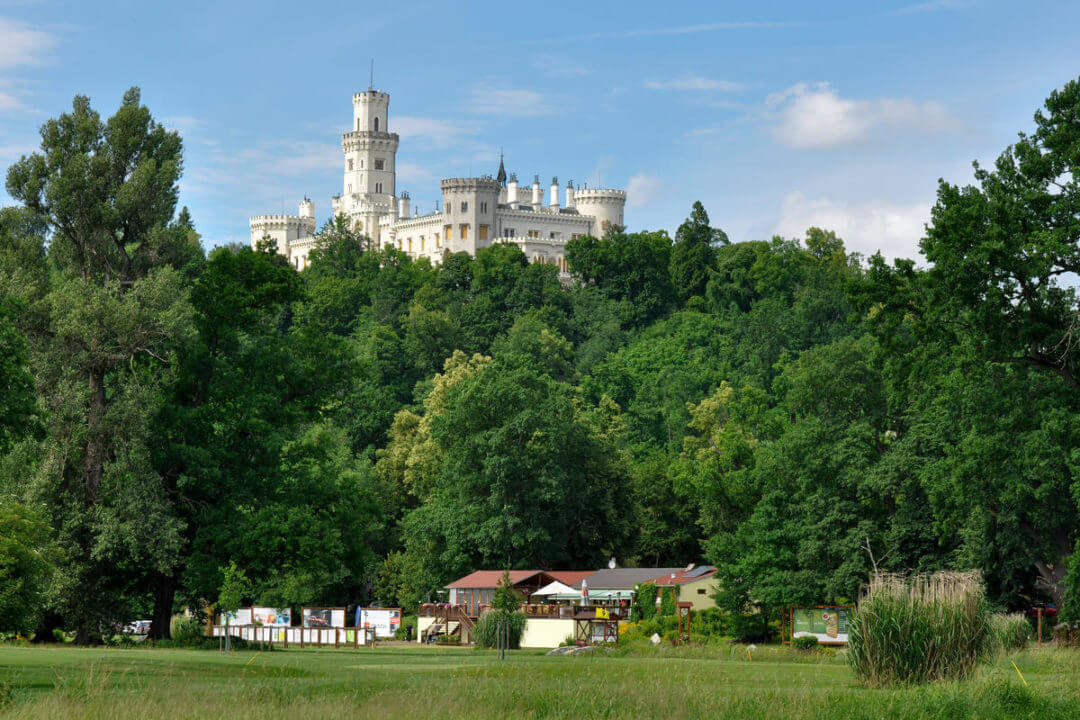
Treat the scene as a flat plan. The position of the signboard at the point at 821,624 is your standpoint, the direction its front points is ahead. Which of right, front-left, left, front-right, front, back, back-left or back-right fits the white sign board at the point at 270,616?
right

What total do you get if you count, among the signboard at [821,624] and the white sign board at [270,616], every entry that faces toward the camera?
2

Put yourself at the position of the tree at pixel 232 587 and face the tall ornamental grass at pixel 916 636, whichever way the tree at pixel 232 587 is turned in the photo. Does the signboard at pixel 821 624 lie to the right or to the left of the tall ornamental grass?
left

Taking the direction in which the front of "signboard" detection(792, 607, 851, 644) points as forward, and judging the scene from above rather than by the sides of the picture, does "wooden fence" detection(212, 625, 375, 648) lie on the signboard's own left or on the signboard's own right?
on the signboard's own right

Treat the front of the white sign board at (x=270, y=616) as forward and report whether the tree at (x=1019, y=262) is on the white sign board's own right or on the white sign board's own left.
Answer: on the white sign board's own left

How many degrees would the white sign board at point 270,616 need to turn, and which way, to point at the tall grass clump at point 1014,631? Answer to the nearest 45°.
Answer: approximately 45° to its left

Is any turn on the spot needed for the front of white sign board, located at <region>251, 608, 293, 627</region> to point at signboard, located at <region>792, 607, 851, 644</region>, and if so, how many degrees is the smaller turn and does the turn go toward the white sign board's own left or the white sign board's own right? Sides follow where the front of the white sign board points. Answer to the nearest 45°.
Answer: approximately 45° to the white sign board's own left

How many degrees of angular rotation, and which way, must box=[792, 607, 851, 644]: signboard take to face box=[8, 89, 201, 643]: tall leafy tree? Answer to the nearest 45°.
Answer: approximately 90° to its right

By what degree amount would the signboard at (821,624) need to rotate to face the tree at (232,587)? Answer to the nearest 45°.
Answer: approximately 90° to its right

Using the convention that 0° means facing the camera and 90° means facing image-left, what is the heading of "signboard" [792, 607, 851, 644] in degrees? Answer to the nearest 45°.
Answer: approximately 0°
